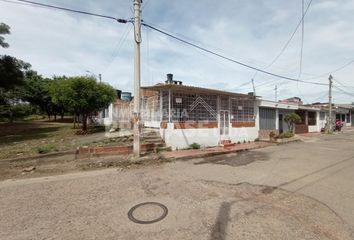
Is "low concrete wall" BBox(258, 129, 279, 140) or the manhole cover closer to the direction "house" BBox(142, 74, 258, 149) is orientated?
the manhole cover

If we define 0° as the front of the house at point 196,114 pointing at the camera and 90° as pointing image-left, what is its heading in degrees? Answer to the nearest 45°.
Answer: approximately 315°

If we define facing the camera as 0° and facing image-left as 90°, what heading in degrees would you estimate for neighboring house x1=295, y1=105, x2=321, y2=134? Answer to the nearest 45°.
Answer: approximately 315°

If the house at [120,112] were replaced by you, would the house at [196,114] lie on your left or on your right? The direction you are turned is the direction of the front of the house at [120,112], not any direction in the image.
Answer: on your left

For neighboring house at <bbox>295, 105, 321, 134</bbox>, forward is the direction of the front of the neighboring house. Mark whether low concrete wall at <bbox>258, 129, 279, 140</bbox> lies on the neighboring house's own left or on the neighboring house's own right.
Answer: on the neighboring house's own right

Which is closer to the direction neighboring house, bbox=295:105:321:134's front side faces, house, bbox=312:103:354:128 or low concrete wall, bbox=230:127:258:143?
the low concrete wall

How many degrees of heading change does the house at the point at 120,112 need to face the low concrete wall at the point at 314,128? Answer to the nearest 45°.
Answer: approximately 135° to its left

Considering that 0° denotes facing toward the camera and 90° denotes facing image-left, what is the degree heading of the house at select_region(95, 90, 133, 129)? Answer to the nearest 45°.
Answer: approximately 45°

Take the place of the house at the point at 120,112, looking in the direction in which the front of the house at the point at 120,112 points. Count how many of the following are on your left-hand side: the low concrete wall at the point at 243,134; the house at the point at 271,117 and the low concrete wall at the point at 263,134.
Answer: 3

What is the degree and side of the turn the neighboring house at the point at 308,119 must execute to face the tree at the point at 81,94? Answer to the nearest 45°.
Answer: approximately 90° to its right
